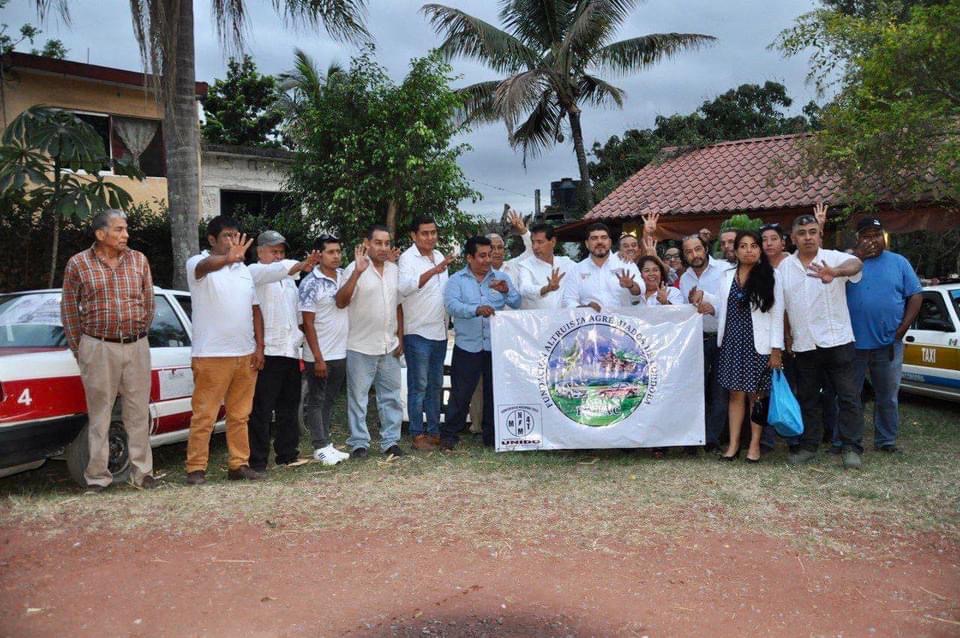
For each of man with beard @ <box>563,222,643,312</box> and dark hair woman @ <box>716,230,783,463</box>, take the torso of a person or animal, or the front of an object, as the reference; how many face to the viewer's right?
0

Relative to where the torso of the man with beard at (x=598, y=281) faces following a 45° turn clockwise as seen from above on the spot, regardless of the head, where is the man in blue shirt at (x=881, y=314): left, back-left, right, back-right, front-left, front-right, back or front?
back-left

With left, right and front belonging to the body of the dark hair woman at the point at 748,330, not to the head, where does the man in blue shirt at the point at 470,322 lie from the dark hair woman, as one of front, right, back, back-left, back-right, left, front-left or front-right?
front-right

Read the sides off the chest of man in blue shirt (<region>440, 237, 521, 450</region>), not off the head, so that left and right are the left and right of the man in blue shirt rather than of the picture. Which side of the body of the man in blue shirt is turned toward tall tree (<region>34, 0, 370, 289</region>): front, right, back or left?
back

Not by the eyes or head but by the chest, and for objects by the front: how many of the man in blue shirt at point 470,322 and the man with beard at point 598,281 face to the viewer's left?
0

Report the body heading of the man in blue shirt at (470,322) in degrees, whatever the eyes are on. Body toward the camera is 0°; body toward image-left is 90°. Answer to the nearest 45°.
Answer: approximately 315°

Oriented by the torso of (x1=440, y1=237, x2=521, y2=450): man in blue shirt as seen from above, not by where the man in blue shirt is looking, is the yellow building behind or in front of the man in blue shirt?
behind

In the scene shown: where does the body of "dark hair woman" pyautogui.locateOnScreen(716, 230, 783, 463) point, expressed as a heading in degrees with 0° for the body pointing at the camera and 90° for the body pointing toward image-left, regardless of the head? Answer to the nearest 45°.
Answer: approximately 45°

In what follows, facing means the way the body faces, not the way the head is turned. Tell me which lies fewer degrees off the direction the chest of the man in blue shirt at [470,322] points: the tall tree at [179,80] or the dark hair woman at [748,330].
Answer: the dark hair woman

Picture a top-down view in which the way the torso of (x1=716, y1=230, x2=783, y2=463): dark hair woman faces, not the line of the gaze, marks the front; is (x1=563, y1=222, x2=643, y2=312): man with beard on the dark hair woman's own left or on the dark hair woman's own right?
on the dark hair woman's own right

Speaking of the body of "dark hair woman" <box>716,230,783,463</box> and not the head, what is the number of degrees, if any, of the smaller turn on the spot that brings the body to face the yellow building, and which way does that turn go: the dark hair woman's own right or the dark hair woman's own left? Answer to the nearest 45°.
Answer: approximately 90° to the dark hair woman's own right

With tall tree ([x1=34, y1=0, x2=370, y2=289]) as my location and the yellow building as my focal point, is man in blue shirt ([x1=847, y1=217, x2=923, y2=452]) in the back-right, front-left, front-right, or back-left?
back-right

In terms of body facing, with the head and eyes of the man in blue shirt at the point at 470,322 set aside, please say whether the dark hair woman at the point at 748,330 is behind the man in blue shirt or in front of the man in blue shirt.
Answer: in front
